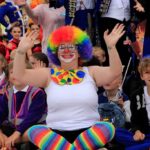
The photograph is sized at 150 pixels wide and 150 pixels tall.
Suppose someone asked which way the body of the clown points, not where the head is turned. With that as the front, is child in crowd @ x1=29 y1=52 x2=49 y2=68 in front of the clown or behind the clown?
behind

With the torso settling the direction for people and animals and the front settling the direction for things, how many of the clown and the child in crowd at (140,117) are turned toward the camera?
2

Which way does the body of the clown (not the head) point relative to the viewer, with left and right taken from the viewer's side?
facing the viewer

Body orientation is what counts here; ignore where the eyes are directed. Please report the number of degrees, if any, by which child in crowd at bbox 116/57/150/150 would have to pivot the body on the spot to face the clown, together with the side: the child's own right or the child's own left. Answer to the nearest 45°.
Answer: approximately 45° to the child's own right

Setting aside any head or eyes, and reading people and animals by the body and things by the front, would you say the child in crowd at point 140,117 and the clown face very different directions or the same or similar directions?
same or similar directions

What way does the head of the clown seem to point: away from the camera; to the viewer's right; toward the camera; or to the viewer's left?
toward the camera

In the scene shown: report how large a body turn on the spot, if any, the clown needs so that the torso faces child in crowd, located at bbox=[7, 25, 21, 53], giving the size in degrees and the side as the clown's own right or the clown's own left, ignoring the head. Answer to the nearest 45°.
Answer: approximately 180°

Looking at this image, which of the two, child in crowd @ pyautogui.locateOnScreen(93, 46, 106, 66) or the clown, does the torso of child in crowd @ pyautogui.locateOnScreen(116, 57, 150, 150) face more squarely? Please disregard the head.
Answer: the clown

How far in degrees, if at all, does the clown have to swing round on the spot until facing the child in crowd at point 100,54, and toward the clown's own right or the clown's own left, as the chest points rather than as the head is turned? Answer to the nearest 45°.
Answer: approximately 180°

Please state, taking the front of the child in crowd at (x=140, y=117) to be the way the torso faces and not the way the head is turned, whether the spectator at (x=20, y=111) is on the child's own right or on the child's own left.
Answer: on the child's own right

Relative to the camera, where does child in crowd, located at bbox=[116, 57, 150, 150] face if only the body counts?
toward the camera
